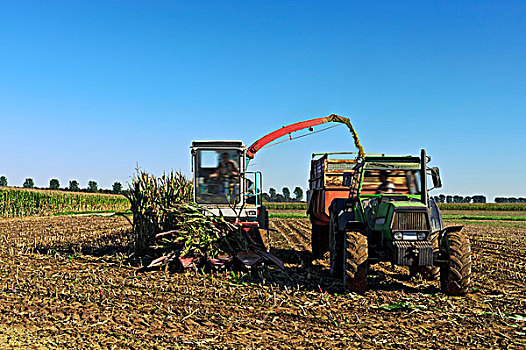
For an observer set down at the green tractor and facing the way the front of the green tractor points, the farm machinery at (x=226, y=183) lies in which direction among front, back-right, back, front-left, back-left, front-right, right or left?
back-right

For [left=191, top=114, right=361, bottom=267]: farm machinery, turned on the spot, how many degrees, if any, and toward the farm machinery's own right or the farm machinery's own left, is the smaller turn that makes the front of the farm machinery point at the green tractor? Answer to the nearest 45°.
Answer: approximately 90° to the farm machinery's own left

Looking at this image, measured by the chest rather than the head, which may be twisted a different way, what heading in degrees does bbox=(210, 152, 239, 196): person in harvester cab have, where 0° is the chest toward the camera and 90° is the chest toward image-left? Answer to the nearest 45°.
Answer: approximately 45°

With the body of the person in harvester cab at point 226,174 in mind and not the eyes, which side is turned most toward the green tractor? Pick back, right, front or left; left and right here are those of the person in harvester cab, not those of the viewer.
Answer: left

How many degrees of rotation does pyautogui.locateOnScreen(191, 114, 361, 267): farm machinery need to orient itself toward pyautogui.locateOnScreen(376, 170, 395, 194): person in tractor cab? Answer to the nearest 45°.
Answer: approximately 90° to its left

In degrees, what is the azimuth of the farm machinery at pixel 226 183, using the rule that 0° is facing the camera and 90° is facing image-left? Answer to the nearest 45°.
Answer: approximately 45°
